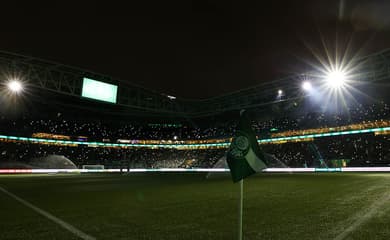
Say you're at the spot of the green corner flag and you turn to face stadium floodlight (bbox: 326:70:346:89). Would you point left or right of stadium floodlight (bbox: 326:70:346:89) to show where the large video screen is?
left

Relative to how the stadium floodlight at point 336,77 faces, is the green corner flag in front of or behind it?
in front

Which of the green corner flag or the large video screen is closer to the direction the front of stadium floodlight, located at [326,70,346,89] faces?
the green corner flag

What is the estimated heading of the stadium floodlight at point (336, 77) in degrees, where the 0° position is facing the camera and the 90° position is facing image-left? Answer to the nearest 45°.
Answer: approximately 0°

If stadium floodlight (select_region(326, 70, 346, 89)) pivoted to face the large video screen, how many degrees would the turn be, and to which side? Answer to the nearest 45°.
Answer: approximately 90° to its right
